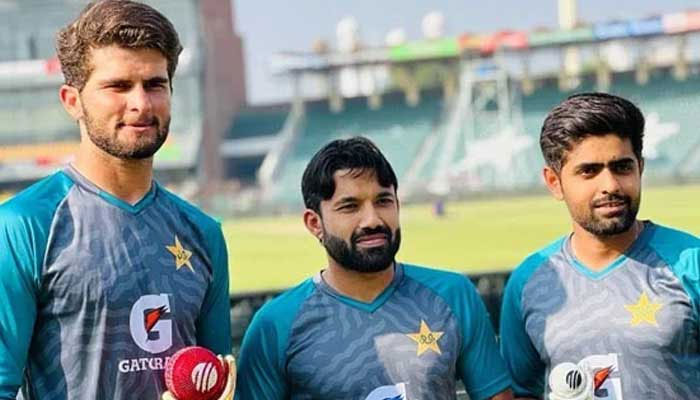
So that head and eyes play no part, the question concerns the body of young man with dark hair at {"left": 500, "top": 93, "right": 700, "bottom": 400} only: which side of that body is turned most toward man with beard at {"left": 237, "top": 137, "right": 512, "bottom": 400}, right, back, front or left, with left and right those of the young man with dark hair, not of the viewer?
right

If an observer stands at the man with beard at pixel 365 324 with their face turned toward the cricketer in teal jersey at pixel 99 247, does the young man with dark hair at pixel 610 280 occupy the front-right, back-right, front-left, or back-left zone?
back-left

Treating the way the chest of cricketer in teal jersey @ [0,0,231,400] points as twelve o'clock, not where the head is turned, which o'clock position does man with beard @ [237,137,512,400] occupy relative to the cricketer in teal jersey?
The man with beard is roughly at 10 o'clock from the cricketer in teal jersey.

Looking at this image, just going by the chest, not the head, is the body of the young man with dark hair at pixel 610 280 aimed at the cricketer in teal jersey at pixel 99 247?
no

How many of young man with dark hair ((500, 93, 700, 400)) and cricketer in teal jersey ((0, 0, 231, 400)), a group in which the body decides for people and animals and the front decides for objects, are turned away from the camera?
0

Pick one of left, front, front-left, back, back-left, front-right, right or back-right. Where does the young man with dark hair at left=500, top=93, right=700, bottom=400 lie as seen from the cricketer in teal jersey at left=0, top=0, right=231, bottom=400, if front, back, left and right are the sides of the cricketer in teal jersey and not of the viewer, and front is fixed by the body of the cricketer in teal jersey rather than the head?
front-left
